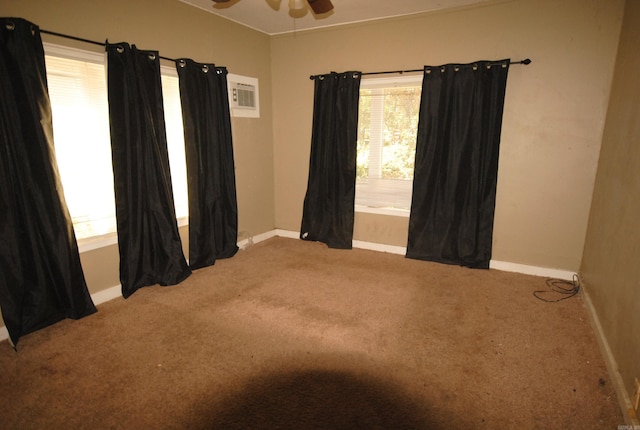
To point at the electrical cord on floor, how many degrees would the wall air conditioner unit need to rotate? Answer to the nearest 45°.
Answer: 0° — it already faces it

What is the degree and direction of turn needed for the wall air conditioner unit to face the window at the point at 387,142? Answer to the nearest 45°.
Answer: approximately 45° to its left

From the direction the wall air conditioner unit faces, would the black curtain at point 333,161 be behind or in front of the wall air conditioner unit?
in front

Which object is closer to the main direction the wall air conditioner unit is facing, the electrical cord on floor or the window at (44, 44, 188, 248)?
the electrical cord on floor

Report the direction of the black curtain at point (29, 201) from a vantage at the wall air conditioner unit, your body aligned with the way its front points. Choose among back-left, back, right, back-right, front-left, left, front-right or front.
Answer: right

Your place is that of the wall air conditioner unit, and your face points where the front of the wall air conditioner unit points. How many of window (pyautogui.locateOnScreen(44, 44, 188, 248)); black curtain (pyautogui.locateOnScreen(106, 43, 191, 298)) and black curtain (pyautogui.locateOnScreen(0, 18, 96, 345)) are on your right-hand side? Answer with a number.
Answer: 3

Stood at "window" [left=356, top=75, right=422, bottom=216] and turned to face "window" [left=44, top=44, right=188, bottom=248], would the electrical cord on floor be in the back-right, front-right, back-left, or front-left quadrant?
back-left

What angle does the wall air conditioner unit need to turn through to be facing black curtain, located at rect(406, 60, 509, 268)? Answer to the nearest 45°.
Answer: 0° — it already faces it

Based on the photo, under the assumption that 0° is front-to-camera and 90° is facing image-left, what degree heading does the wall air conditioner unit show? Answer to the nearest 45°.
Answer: approximately 315°

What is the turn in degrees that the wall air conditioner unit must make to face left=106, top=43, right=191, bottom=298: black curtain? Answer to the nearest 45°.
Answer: approximately 90° to its right

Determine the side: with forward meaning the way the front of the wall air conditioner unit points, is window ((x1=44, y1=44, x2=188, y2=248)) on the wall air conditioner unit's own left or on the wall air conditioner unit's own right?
on the wall air conditioner unit's own right

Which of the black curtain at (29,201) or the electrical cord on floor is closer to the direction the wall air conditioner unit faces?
the electrical cord on floor

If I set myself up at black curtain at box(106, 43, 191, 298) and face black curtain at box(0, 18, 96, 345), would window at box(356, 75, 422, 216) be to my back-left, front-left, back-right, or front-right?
back-left
